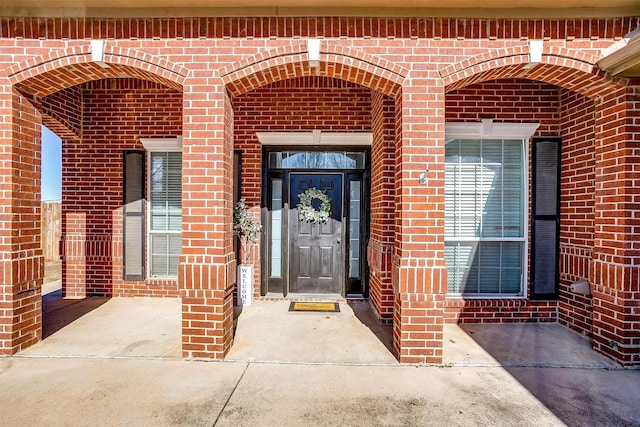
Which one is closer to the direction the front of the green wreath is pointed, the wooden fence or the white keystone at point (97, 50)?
the white keystone

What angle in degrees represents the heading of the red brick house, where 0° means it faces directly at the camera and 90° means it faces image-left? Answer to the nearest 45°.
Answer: approximately 0°

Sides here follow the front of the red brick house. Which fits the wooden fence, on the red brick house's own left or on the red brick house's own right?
on the red brick house's own right

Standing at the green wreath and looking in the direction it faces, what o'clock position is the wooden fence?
The wooden fence is roughly at 4 o'clock from the green wreath.

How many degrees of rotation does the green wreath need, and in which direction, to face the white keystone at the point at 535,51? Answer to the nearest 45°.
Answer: approximately 45° to its left

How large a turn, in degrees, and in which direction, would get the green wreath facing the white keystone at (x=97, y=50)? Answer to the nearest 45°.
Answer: approximately 45° to its right
